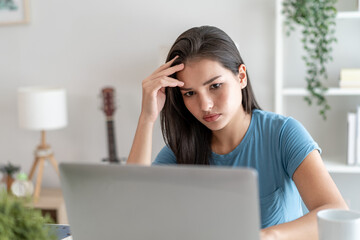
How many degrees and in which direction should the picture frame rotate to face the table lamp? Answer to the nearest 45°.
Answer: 0° — it already faces it

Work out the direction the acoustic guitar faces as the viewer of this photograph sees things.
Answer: facing the viewer

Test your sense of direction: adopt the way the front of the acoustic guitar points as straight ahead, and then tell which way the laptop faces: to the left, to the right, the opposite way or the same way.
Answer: the opposite way

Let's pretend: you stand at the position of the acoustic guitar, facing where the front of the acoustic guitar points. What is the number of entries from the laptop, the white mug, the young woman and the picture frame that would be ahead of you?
3

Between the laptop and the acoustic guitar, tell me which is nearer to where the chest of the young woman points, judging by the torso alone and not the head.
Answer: the laptop

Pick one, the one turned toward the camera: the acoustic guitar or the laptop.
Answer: the acoustic guitar

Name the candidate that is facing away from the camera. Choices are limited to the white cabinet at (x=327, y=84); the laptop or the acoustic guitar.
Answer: the laptop

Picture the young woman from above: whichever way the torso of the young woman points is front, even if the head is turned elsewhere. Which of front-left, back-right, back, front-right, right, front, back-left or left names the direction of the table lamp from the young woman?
right

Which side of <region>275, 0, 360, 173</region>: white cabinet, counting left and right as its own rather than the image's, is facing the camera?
front

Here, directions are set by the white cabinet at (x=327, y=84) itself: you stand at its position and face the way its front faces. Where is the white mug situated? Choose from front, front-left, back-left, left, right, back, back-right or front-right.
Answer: front

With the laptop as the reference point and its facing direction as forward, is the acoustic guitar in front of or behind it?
in front

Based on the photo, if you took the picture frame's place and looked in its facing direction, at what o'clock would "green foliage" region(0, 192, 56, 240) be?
The green foliage is roughly at 12 o'clock from the picture frame.

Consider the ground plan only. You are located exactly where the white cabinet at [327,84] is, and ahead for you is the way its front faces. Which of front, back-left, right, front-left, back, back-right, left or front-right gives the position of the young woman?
front

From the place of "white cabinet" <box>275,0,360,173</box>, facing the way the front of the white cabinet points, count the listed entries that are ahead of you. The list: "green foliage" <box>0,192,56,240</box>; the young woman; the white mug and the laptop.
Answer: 4

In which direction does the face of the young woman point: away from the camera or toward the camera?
toward the camera

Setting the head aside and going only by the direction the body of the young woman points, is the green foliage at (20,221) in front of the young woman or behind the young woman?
in front

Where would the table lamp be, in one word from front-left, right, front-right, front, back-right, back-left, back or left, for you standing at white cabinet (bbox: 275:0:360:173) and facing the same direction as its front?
right

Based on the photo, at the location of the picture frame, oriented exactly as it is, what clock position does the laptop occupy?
The laptop is roughly at 12 o'clock from the picture frame.

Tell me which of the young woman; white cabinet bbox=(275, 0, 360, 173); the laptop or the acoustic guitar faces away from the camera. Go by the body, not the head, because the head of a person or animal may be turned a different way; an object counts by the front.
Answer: the laptop

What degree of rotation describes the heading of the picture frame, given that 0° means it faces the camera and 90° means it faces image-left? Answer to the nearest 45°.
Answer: approximately 0°
